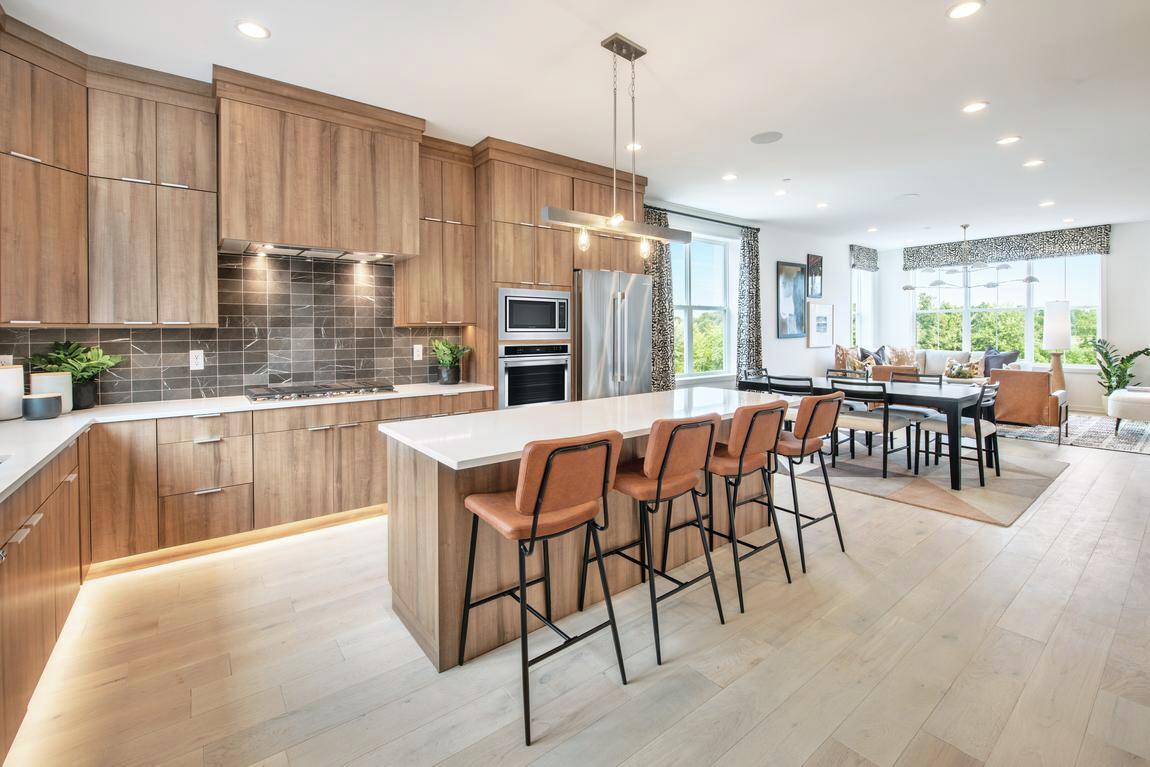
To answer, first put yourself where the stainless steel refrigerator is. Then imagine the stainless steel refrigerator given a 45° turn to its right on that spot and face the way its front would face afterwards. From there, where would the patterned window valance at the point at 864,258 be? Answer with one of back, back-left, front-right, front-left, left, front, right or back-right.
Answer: back-left

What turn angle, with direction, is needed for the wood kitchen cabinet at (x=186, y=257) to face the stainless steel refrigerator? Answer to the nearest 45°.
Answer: approximately 90° to its left

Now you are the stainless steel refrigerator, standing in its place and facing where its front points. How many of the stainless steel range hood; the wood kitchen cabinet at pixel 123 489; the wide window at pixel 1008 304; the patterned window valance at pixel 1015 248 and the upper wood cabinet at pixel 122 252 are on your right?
3

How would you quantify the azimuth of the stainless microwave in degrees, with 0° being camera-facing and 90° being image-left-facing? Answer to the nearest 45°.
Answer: approximately 315°

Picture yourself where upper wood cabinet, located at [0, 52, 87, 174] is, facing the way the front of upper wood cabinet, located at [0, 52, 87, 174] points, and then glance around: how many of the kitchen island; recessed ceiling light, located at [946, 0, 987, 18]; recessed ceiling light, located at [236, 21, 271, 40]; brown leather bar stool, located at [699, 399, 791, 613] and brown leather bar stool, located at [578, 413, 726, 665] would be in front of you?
5

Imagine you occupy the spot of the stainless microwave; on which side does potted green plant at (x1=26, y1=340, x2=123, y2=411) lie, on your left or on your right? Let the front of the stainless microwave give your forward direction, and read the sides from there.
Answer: on your right

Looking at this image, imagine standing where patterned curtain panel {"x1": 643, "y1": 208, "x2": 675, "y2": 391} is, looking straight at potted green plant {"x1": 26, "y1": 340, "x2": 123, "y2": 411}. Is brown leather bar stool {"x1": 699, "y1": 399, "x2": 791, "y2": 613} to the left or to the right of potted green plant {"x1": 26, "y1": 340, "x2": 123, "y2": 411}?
left

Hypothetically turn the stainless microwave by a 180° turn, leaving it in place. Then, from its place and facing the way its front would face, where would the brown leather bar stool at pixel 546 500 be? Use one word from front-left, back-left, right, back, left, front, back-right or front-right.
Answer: back-left

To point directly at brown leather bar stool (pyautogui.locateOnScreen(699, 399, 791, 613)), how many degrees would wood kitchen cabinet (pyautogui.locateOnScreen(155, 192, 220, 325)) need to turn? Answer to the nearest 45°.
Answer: approximately 45° to its left

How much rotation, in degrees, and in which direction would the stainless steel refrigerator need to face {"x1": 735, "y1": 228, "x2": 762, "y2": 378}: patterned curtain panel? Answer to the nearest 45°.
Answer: approximately 90° to its left

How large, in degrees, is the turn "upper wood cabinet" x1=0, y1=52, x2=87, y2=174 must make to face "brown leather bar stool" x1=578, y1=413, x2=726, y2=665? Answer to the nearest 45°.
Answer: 0° — it already faces it

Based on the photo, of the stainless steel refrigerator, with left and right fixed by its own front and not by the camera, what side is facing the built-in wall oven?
right

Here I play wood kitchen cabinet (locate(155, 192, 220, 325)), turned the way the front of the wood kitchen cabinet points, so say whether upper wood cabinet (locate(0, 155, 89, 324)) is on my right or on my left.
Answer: on my right

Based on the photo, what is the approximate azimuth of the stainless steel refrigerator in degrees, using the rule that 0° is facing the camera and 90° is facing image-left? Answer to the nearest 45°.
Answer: approximately 315°
